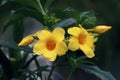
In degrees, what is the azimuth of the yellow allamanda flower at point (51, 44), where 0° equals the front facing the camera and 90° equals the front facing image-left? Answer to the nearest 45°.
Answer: approximately 0°

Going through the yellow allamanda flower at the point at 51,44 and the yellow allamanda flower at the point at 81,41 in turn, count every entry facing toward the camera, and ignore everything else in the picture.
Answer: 2

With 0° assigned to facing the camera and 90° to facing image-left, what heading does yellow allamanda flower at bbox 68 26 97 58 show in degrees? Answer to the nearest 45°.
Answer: approximately 0°
